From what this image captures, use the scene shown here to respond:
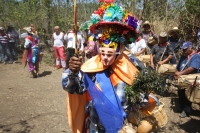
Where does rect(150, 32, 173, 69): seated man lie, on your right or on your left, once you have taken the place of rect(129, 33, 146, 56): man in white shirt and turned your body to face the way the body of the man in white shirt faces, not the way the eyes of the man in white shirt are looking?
on your left

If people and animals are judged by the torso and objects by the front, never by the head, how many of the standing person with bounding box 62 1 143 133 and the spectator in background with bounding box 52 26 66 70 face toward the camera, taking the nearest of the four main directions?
2

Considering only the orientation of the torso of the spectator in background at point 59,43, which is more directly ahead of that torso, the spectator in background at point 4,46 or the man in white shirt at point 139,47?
the man in white shirt

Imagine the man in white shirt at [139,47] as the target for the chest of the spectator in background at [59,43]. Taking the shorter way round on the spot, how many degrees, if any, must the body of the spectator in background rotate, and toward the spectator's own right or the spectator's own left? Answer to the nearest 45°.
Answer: approximately 45° to the spectator's own left

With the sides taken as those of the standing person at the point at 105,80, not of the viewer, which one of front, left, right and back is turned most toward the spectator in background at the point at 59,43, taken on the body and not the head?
back

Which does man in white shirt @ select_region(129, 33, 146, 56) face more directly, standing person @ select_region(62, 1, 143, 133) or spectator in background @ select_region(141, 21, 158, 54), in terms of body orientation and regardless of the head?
the standing person

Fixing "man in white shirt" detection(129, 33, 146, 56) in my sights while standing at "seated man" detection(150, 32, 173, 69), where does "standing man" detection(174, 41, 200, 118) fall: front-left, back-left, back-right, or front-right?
back-left

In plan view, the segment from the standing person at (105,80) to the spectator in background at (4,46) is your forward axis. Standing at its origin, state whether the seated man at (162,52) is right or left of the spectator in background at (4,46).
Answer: right

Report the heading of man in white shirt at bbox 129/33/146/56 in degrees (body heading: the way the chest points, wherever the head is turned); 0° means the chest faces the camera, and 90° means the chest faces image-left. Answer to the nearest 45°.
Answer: approximately 45°

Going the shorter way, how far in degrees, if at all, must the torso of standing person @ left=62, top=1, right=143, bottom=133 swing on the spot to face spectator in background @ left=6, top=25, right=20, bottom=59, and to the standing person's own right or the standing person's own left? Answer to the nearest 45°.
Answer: approximately 135° to the standing person's own right

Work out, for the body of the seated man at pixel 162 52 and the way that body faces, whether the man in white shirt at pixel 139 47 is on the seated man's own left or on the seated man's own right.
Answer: on the seated man's own right

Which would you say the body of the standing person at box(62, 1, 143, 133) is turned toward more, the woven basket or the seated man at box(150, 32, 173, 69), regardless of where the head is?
the woven basket
